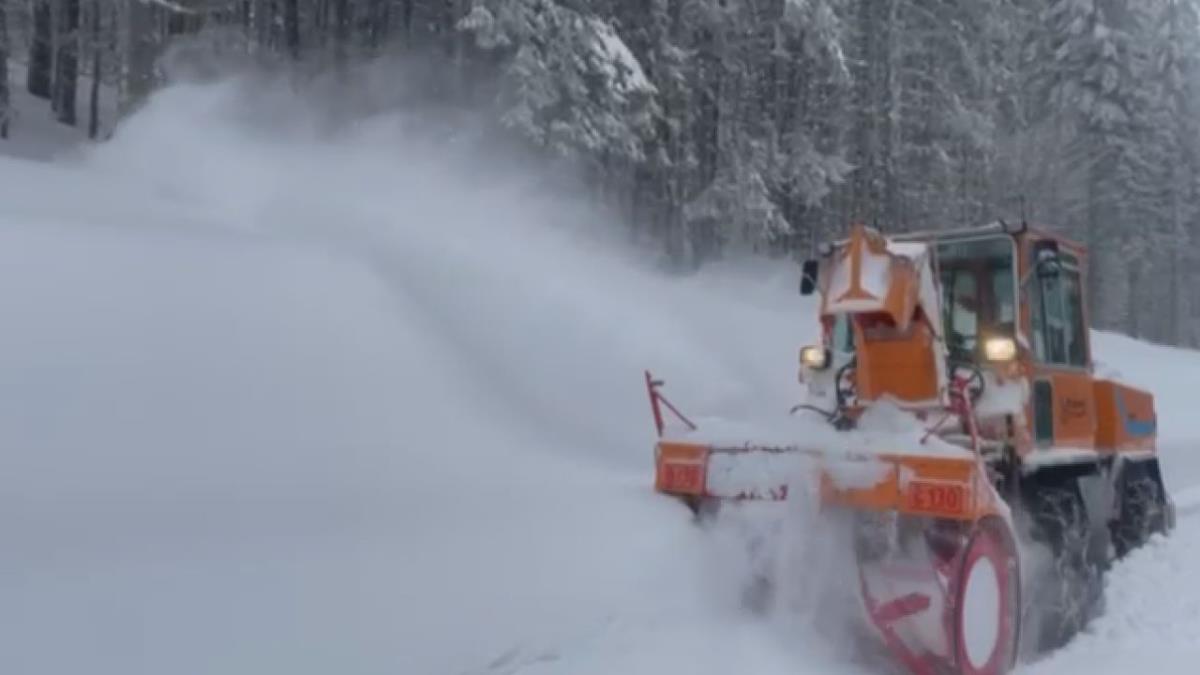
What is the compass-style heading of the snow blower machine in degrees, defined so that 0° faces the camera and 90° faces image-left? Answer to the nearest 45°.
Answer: approximately 45°
